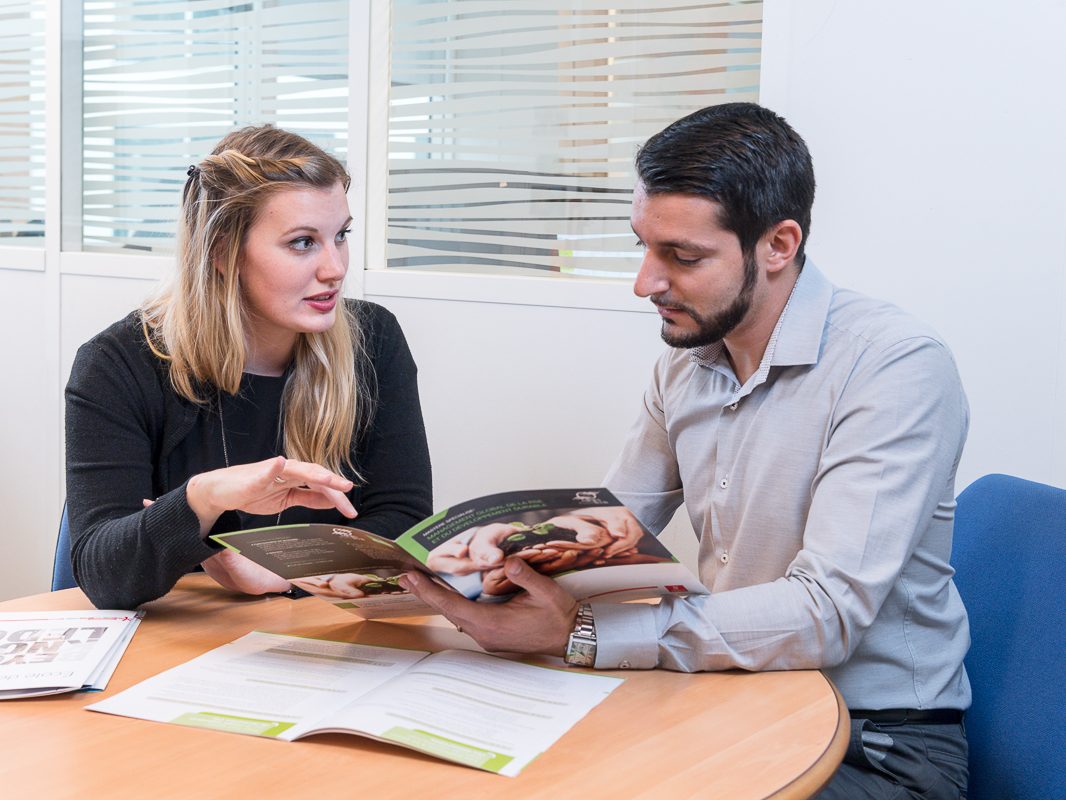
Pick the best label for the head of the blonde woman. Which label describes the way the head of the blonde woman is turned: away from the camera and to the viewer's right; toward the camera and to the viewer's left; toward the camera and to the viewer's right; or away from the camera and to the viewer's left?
toward the camera and to the viewer's right

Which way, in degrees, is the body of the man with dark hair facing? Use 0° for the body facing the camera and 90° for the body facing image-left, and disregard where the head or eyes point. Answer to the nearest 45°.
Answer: approximately 45°

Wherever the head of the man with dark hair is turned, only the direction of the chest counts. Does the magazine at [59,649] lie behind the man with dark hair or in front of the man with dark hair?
in front
